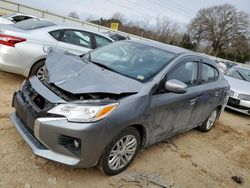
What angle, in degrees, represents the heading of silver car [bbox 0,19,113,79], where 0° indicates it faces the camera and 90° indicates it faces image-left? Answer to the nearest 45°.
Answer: approximately 225°

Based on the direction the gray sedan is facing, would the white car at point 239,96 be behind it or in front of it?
behind

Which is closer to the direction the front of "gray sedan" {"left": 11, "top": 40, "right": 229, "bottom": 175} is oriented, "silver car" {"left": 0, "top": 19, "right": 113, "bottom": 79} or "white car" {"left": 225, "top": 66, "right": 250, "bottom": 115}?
the silver car

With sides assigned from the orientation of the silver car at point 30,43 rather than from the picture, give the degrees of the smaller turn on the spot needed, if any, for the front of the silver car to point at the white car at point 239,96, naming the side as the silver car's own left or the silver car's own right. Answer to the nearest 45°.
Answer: approximately 45° to the silver car's own right

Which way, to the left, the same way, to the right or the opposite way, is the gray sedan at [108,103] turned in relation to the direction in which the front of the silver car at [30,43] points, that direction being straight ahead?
the opposite way

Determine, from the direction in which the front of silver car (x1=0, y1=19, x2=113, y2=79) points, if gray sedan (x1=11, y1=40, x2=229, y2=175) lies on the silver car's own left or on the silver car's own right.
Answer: on the silver car's own right

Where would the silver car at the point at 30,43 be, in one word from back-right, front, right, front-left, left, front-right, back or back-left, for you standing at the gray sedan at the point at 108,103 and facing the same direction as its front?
right
